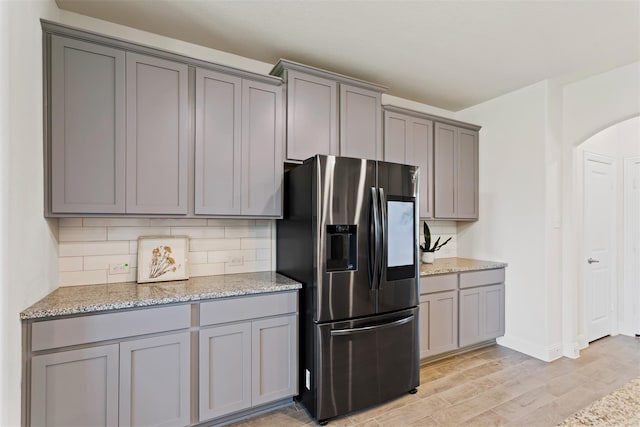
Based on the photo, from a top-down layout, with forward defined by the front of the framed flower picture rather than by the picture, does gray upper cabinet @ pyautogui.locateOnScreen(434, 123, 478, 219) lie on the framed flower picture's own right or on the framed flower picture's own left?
on the framed flower picture's own left

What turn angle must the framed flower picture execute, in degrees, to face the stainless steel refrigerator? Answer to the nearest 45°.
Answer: approximately 45° to its left

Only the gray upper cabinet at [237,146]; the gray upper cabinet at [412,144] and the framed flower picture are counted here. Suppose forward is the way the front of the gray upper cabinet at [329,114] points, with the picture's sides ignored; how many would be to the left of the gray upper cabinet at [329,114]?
1

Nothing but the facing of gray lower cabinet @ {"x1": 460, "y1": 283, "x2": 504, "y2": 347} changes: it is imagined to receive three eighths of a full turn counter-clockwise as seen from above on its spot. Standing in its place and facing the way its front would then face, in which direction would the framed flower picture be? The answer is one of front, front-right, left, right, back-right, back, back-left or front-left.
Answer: back-left

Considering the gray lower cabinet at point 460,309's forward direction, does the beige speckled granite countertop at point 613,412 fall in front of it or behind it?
in front

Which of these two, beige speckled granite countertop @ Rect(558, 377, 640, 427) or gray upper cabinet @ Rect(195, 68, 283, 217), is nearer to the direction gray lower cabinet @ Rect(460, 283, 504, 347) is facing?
the beige speckled granite countertop

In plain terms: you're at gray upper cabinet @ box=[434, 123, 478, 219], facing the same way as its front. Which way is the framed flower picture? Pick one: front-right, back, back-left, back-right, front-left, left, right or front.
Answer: right

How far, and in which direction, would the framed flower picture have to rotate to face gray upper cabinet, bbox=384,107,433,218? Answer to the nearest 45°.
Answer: approximately 90° to its left

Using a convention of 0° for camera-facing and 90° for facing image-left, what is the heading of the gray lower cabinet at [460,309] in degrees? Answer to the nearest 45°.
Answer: approximately 315°
